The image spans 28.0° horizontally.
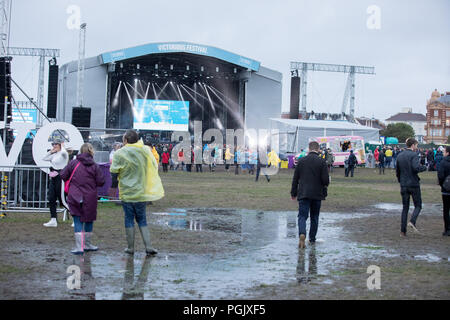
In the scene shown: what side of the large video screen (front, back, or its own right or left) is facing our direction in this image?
front

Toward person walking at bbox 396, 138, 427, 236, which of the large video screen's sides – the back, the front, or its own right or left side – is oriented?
front

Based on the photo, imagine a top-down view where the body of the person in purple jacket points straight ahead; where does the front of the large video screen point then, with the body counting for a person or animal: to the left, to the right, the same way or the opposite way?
the opposite way

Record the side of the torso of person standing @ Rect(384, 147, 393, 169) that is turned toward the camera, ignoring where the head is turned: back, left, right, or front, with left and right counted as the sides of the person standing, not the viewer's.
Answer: back

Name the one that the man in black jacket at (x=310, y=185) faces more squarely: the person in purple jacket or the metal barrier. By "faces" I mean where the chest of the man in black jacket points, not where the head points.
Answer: the metal barrier

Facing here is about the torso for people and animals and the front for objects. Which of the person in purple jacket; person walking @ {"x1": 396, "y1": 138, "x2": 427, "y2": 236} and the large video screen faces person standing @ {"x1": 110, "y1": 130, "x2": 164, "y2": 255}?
the large video screen

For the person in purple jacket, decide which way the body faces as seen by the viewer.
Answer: away from the camera

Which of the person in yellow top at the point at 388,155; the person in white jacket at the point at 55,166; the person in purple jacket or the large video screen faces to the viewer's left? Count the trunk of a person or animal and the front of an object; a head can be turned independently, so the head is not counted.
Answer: the person in white jacket at the point at 55,166

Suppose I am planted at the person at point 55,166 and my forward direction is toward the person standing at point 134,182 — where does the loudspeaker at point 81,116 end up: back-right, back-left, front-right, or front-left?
back-left

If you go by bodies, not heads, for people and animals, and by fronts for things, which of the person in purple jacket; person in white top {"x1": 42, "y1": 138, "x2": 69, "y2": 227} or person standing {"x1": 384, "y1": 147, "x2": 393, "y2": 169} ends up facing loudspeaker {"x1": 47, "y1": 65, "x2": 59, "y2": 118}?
the person in purple jacket

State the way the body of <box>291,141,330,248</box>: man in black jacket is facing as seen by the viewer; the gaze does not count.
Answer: away from the camera
